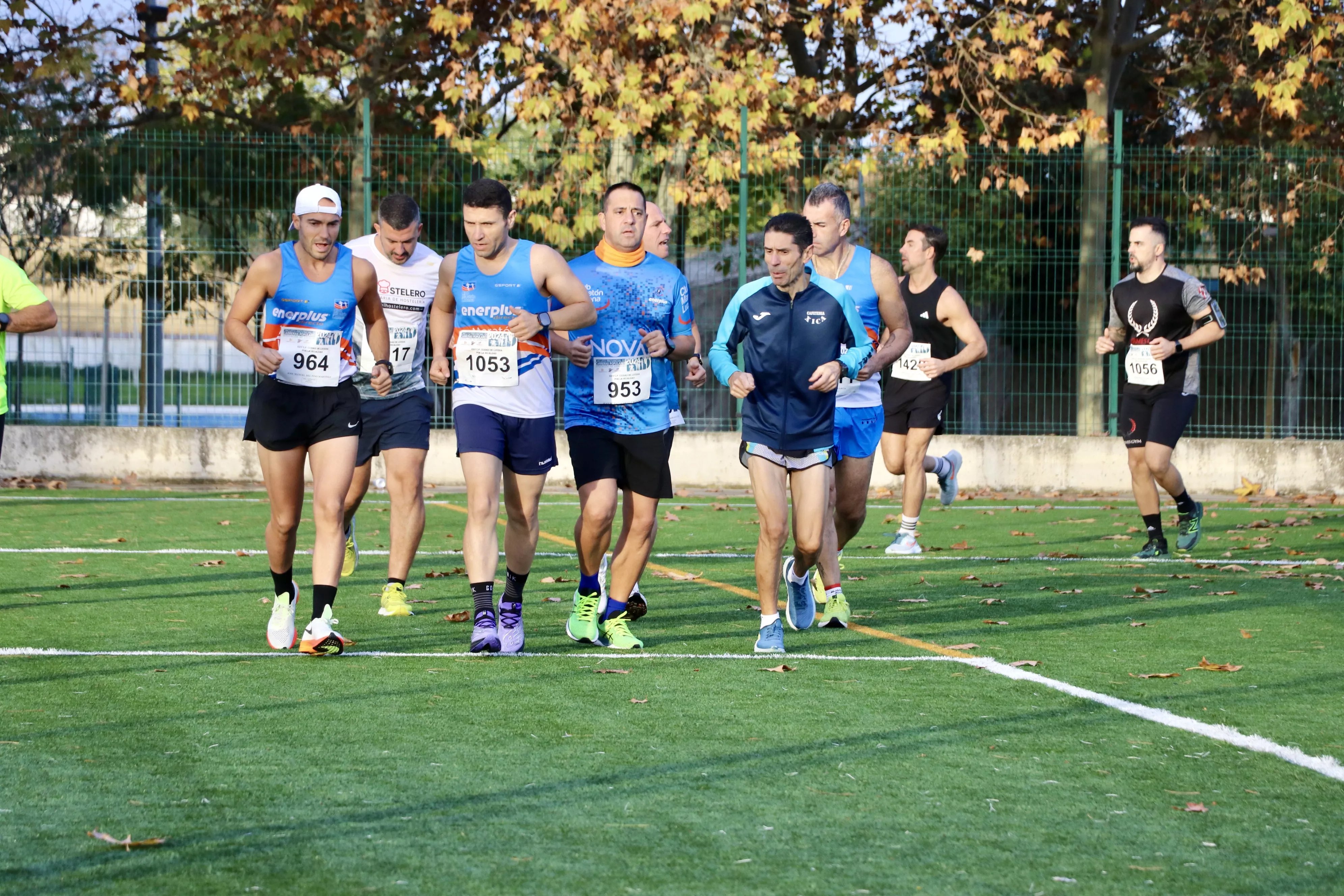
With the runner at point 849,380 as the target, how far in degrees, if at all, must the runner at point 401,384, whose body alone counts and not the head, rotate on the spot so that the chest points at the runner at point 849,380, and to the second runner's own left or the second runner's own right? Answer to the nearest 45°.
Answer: approximately 90° to the second runner's own left

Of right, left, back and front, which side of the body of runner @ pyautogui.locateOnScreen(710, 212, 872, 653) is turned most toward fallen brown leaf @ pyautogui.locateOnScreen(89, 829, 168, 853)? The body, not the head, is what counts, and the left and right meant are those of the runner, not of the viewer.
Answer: front

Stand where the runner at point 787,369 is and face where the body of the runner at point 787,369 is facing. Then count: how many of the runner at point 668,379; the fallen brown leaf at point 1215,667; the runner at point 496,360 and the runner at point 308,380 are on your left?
1

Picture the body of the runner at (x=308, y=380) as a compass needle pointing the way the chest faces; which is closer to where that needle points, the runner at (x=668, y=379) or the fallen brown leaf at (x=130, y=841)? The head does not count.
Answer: the fallen brown leaf

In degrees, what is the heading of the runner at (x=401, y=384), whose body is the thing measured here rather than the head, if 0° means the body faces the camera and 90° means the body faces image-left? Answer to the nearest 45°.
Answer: approximately 0°

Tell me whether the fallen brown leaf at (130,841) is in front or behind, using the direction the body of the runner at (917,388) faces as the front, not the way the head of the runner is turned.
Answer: in front

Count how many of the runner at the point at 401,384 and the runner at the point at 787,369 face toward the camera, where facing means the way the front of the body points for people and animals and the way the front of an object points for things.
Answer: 2

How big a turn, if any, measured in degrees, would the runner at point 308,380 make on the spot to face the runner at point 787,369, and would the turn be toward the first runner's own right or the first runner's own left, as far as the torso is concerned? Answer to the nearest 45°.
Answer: approximately 90° to the first runner's own left

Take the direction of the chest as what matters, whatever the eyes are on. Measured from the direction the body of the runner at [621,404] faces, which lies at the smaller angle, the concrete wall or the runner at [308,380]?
the runner

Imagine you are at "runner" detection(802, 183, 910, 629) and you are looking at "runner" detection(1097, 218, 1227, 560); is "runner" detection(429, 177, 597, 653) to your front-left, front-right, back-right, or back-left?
back-left
